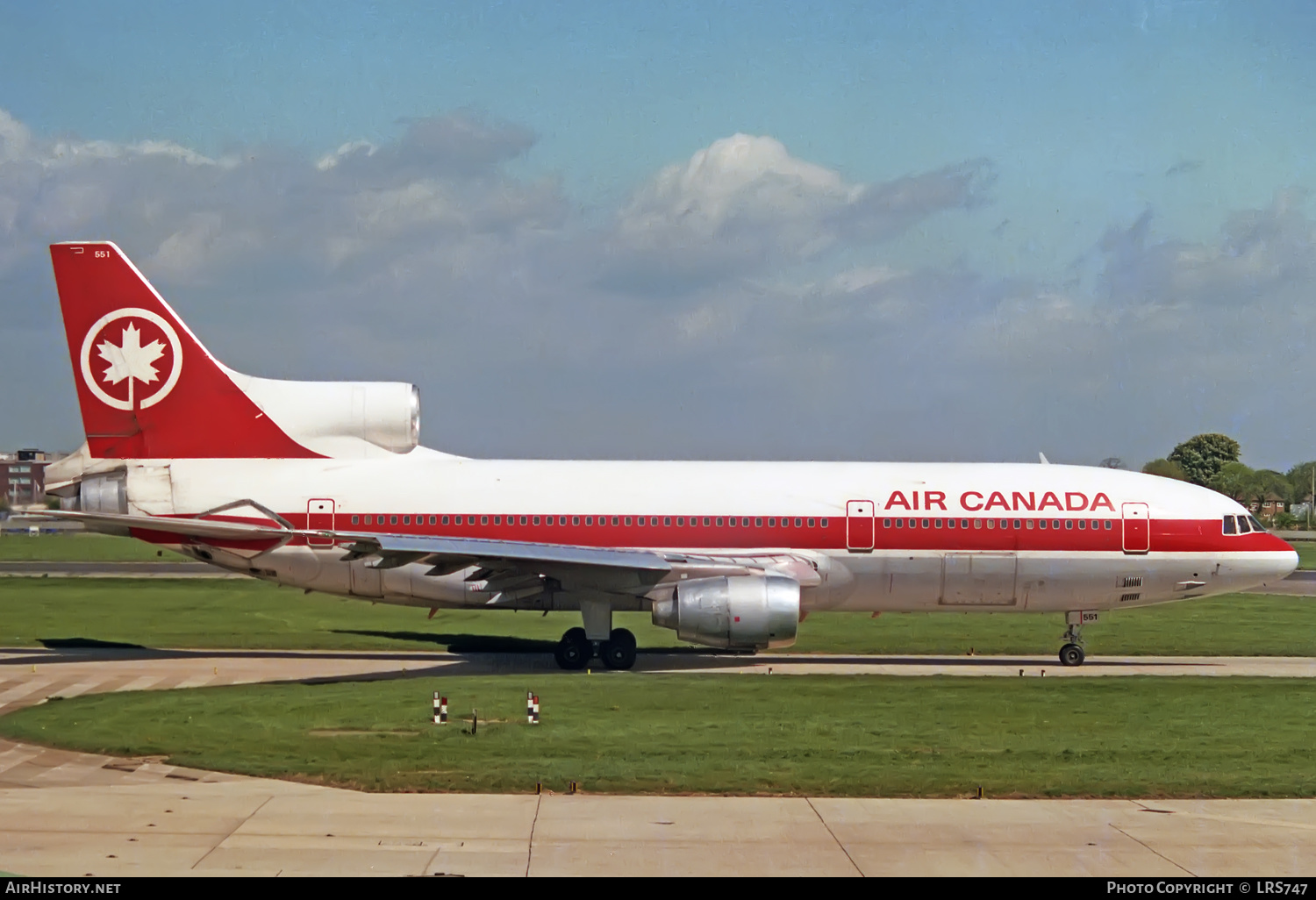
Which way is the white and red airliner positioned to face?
to the viewer's right
